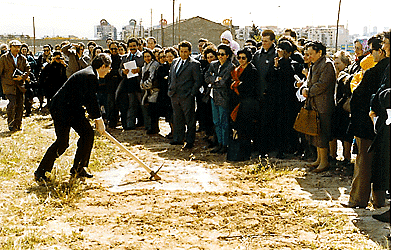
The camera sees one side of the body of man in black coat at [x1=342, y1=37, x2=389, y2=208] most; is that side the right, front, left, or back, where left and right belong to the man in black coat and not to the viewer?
left

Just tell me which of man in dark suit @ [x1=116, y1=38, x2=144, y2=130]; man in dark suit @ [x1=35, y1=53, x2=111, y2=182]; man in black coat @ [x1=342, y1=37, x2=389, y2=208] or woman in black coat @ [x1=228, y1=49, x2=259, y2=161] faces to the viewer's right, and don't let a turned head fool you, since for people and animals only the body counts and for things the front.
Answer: man in dark suit @ [x1=35, y1=53, x2=111, y2=182]

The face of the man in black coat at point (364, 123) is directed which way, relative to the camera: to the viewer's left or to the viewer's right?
to the viewer's left

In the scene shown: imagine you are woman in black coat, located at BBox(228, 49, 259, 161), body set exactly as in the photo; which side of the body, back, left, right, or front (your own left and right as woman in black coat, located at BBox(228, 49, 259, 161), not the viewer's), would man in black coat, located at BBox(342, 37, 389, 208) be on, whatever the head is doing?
left

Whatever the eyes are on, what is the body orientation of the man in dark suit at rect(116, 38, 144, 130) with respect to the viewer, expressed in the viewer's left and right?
facing the viewer

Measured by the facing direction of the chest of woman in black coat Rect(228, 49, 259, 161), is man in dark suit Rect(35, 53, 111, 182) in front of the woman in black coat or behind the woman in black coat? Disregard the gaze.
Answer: in front

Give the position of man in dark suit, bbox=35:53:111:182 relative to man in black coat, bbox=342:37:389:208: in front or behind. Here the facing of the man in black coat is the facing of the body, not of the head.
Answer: in front

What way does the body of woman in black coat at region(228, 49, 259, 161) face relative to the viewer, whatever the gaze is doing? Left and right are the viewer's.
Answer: facing the viewer and to the left of the viewer

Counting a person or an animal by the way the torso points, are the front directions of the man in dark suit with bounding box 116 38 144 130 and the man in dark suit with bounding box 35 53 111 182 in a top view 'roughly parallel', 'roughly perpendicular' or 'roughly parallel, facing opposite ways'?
roughly perpendicular

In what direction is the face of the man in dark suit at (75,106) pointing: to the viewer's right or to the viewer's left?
to the viewer's right

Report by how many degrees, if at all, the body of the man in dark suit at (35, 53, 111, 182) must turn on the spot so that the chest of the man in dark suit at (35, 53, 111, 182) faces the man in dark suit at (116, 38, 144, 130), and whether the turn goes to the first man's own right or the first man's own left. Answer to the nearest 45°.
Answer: approximately 90° to the first man's own left

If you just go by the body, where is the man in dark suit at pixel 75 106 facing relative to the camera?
to the viewer's right

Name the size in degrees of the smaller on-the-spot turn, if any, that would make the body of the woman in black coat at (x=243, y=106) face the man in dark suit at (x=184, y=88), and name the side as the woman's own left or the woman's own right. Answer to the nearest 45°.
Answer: approximately 90° to the woman's own right
